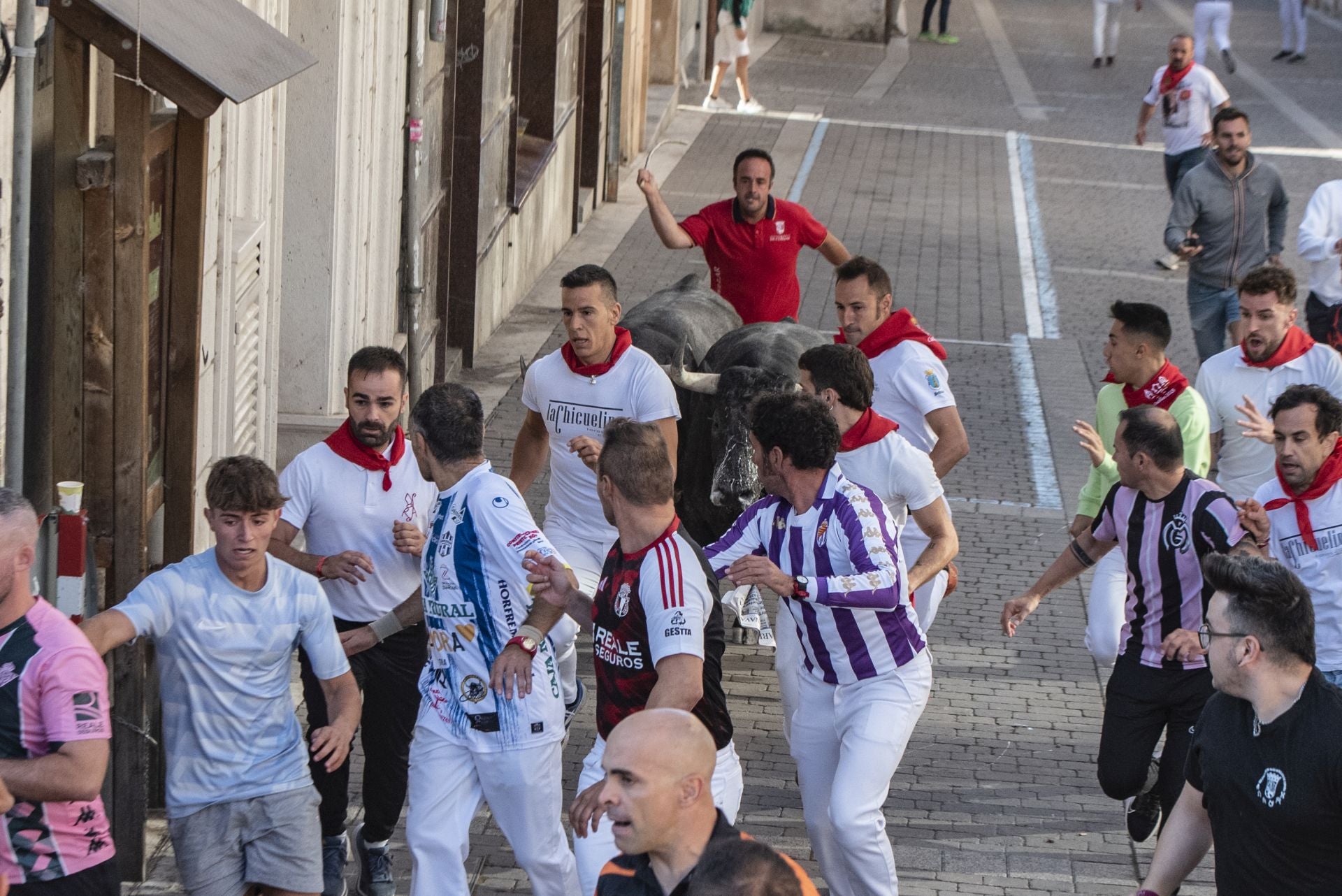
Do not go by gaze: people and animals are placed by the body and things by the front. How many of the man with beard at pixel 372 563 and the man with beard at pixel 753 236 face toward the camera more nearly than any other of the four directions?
2

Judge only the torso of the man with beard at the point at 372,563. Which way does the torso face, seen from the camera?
toward the camera

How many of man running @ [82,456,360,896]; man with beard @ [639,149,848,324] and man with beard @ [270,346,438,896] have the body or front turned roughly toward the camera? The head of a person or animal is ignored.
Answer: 3

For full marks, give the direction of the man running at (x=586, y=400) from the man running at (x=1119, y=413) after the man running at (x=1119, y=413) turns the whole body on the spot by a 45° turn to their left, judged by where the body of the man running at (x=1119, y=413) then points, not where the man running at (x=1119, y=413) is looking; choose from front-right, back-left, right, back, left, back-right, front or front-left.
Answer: right

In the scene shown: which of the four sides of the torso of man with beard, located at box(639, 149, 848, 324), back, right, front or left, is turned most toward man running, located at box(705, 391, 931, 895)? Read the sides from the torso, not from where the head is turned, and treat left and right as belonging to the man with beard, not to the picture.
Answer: front

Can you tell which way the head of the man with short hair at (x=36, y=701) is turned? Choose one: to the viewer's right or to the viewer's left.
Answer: to the viewer's left

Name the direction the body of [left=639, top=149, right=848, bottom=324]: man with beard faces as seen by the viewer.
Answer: toward the camera

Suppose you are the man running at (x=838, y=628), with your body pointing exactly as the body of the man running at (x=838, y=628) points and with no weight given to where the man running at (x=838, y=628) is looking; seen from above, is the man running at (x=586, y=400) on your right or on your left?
on your right

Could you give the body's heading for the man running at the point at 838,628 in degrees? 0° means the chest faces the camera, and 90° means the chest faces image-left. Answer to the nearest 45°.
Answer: approximately 45°
